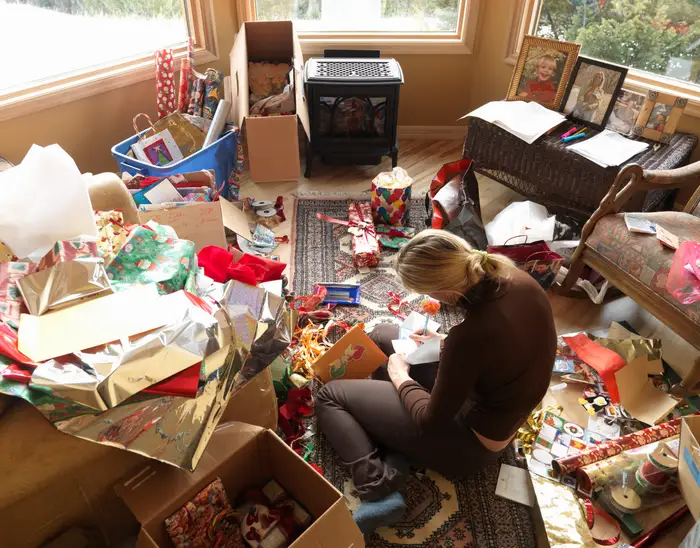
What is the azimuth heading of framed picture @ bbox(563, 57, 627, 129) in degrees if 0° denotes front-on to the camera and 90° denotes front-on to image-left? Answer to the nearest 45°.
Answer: approximately 45°

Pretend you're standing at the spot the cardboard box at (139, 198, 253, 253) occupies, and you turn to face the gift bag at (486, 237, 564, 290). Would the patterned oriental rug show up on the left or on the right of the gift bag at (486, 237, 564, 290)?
right

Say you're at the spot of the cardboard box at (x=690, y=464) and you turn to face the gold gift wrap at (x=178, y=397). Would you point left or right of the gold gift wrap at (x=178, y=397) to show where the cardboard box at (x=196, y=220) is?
right

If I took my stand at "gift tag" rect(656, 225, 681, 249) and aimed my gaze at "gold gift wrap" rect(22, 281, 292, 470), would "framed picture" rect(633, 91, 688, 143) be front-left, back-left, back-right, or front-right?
back-right

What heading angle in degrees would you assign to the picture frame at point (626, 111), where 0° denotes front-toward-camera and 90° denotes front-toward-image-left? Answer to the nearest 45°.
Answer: approximately 45°

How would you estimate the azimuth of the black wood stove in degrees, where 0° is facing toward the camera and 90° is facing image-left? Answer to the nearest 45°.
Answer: approximately 0°
